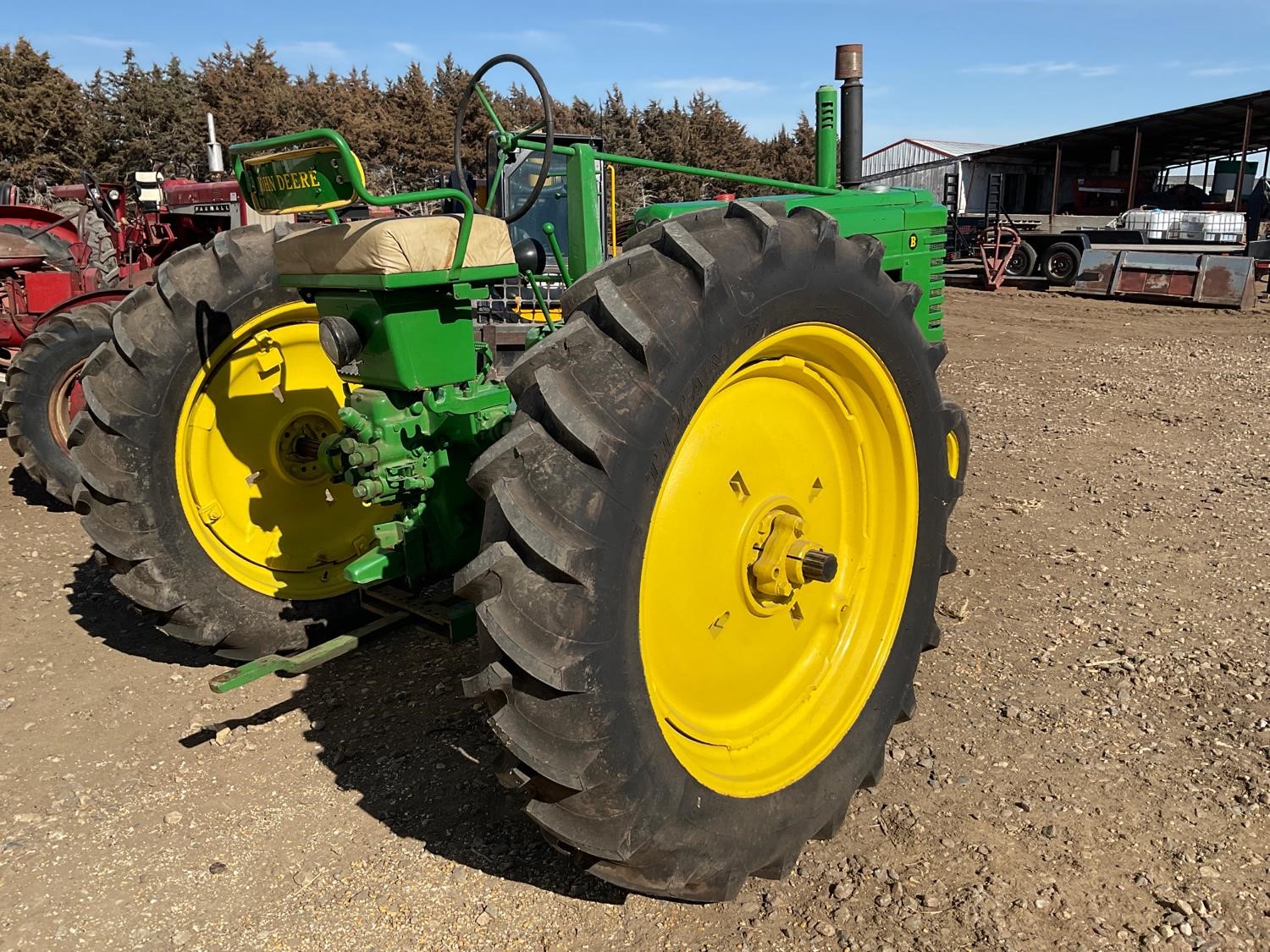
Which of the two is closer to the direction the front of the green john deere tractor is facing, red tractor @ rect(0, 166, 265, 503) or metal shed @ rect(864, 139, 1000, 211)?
the metal shed

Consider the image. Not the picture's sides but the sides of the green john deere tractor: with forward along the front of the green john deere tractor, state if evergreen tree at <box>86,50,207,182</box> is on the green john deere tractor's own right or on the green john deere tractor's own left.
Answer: on the green john deere tractor's own left

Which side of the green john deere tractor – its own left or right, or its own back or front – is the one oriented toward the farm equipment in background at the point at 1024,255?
front

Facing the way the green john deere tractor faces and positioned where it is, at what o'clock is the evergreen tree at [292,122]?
The evergreen tree is roughly at 10 o'clock from the green john deere tractor.

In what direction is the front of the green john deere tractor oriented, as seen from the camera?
facing away from the viewer and to the right of the viewer

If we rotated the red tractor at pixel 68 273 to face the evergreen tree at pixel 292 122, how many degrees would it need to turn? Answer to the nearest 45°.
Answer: approximately 45° to its left

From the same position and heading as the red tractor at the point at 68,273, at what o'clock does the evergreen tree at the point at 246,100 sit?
The evergreen tree is roughly at 11 o'clock from the red tractor.

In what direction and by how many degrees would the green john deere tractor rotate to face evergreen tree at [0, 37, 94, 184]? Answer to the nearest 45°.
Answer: approximately 90° to its left

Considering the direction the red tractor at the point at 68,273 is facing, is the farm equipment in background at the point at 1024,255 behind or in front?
in front

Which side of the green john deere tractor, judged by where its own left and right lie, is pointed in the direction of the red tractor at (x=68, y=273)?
left

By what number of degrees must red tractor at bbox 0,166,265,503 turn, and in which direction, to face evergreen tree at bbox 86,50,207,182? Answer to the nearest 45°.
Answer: approximately 45° to its left

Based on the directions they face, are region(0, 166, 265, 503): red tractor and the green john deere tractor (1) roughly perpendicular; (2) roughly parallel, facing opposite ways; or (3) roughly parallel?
roughly parallel

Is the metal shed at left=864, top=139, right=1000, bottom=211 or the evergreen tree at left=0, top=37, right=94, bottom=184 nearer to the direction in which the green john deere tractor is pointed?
the metal shed

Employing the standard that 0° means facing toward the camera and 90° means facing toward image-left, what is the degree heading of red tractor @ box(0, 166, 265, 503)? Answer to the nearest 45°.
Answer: approximately 225°

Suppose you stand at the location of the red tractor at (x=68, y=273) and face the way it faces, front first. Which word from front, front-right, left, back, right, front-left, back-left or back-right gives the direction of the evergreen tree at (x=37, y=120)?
front-left
